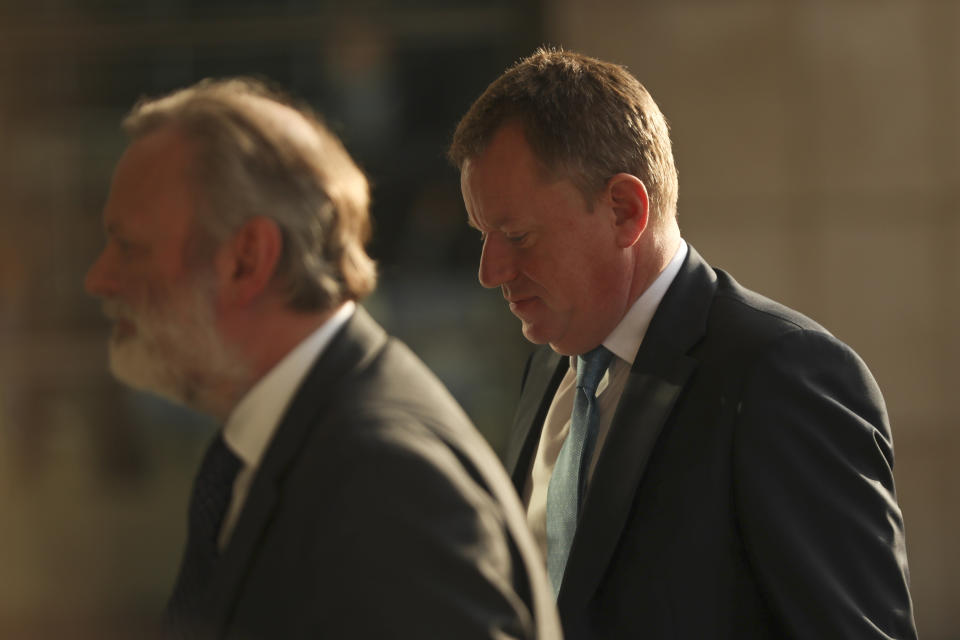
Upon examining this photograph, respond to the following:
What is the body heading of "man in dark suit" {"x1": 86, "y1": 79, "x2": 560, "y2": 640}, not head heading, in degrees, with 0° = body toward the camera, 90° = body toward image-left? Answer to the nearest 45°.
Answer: approximately 90°

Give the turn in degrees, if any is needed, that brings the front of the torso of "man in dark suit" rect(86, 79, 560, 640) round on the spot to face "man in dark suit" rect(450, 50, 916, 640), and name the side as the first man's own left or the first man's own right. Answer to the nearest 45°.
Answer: approximately 135° to the first man's own right

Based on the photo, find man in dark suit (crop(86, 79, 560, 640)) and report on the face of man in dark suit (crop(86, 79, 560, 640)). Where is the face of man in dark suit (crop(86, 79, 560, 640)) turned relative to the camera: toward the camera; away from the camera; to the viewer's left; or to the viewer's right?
to the viewer's left

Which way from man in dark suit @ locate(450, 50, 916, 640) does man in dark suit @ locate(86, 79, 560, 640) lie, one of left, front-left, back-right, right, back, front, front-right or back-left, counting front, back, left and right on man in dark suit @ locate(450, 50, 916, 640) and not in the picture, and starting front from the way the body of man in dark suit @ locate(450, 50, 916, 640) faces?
front

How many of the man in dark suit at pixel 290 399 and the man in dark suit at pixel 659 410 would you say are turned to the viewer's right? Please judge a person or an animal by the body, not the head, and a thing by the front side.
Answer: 0

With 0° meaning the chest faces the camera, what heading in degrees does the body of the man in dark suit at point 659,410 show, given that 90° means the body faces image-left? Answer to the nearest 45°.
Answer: approximately 45°
